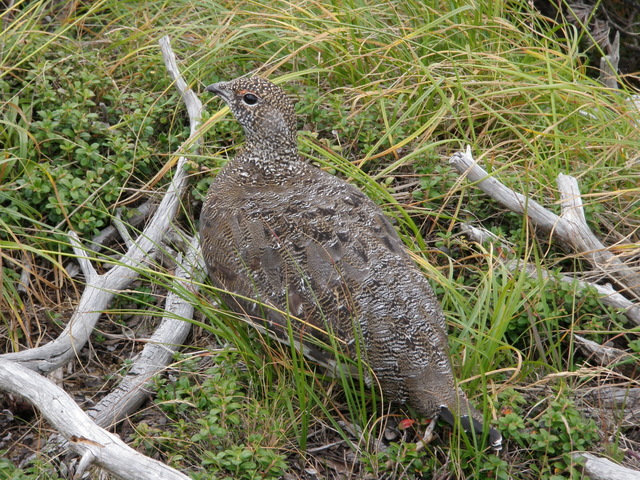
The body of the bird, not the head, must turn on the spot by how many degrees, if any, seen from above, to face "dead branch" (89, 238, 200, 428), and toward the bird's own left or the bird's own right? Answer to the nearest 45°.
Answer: approximately 45° to the bird's own left

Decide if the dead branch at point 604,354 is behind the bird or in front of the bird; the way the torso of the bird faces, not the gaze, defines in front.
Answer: behind

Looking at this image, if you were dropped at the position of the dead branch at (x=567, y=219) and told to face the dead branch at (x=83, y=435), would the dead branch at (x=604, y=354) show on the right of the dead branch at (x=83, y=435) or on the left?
left

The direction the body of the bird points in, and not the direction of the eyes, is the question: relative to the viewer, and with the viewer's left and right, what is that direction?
facing away from the viewer and to the left of the viewer

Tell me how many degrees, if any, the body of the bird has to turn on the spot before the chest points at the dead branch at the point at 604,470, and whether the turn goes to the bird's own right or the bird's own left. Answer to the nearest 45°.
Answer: approximately 180°

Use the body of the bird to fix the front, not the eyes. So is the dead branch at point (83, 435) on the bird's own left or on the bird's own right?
on the bird's own left
